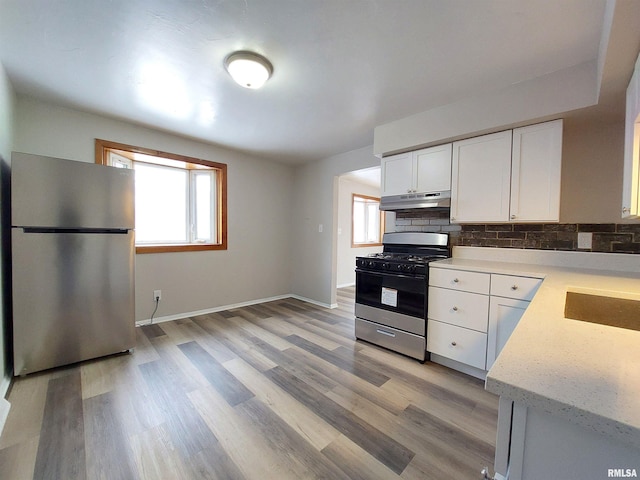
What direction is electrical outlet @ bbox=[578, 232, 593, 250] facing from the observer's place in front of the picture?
facing the viewer

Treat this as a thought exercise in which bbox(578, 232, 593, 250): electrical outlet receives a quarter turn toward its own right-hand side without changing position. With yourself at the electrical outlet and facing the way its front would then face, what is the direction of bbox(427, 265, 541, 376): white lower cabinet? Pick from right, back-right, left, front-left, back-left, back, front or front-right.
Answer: front-left

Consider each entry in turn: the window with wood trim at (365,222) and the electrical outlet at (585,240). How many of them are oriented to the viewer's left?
0

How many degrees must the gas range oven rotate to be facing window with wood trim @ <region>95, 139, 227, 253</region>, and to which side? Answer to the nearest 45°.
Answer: approximately 45° to its right

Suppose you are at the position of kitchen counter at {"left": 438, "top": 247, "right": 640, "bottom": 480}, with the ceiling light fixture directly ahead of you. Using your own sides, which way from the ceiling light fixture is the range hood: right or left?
right

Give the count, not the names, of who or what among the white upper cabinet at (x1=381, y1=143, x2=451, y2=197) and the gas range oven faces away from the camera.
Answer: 0

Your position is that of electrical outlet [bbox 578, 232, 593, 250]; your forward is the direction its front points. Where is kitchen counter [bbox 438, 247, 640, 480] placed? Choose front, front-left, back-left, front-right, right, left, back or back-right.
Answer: front

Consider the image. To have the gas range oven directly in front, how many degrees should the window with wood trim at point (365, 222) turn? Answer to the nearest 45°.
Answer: approximately 45° to its right

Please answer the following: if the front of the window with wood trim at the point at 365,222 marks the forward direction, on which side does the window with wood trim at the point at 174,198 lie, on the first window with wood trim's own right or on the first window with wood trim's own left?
on the first window with wood trim's own right

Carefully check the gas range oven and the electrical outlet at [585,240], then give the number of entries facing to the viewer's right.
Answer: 0

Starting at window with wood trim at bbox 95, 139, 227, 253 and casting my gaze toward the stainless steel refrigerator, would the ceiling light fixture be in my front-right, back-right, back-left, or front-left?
front-left

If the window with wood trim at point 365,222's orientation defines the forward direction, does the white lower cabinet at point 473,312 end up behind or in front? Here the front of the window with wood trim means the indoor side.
in front

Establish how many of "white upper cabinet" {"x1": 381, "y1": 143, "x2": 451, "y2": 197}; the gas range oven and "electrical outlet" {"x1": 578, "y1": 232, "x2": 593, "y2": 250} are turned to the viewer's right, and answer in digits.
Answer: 0

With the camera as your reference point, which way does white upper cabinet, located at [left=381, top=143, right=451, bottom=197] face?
facing the viewer and to the left of the viewer

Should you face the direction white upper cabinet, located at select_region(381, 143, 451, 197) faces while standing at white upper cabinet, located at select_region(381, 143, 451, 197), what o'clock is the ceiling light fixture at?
The ceiling light fixture is roughly at 12 o'clock from the white upper cabinet.
